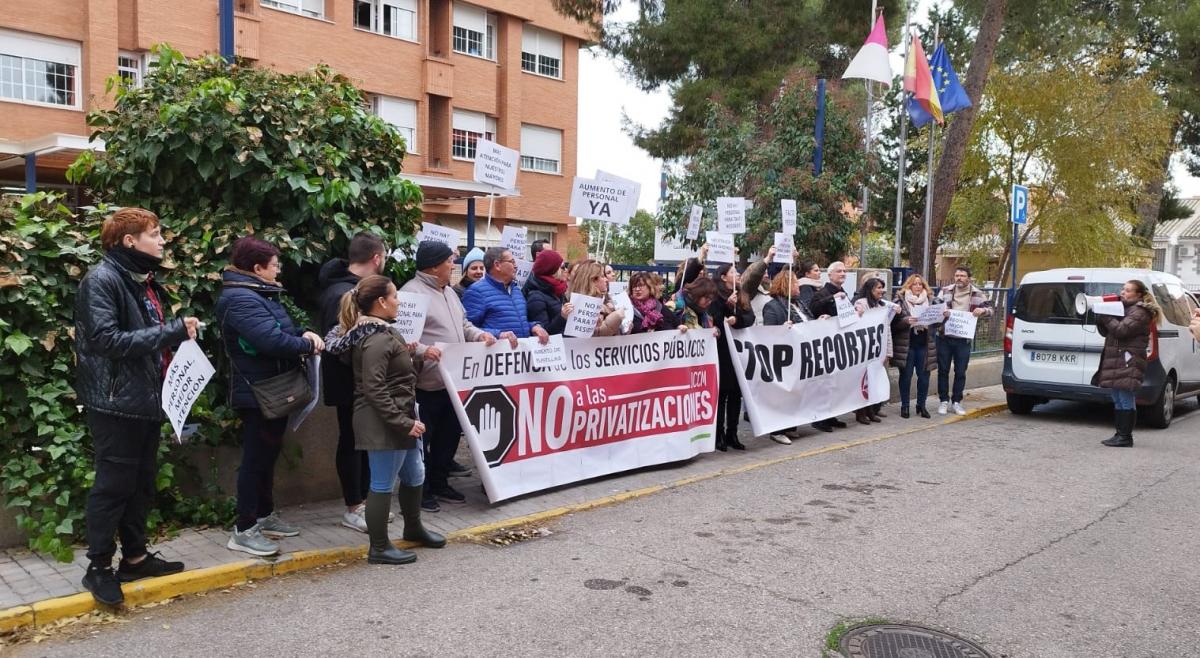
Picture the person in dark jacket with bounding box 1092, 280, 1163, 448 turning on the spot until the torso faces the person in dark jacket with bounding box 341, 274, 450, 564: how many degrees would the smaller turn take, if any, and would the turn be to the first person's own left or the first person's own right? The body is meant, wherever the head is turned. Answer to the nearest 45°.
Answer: approximately 45° to the first person's own left

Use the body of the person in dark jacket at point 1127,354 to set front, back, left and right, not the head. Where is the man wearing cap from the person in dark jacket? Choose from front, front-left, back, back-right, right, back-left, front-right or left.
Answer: front-left

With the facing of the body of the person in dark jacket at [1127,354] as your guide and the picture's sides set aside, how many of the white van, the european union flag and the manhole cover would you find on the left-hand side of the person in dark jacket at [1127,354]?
1

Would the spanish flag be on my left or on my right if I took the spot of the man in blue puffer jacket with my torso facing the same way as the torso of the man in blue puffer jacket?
on my left

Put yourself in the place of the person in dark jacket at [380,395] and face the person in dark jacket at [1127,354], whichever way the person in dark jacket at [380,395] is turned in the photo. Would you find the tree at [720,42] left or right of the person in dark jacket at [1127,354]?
left

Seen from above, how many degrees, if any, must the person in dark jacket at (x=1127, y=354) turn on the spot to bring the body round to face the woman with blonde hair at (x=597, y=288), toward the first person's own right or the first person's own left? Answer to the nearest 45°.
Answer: approximately 45° to the first person's own left

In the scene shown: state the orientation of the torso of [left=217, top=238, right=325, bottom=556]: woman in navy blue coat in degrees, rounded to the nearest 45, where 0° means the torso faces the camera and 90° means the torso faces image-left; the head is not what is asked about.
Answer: approximately 270°

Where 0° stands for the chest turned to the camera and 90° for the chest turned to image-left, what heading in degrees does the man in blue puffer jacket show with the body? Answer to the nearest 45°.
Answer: approximately 315°

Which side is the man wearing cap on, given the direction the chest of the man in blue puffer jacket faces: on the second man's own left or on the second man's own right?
on the second man's own right

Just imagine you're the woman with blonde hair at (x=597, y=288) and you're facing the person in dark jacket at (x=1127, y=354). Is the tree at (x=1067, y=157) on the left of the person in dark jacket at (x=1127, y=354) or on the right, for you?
left

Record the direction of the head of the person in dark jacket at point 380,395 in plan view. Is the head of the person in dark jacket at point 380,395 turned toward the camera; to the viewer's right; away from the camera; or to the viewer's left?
to the viewer's right

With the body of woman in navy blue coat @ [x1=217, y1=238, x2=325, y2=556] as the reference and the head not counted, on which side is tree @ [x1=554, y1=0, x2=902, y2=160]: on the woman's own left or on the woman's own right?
on the woman's own left
